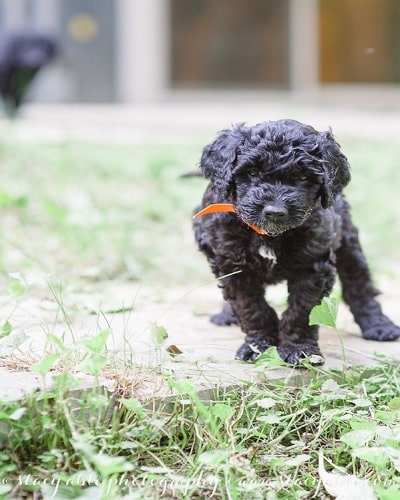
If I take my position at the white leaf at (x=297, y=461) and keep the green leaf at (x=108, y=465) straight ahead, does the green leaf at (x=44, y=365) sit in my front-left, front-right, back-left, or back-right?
front-right

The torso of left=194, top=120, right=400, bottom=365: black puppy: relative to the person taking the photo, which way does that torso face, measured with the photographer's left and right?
facing the viewer

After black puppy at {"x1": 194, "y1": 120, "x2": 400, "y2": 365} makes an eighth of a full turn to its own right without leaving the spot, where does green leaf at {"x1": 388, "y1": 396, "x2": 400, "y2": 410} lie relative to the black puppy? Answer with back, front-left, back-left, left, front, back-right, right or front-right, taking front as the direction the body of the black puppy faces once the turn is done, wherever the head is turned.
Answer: left

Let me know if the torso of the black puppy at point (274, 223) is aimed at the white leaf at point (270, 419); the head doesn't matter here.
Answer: yes

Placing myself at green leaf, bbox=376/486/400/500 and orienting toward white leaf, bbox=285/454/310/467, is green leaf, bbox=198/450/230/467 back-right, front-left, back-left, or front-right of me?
front-left

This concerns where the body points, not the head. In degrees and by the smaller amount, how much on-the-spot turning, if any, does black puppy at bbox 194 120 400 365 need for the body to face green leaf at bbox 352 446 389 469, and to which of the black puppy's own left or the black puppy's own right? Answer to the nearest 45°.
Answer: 0° — it already faces it

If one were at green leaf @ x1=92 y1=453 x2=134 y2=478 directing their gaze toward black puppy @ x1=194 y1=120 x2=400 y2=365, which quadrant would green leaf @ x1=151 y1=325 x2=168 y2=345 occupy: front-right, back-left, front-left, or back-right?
front-left
